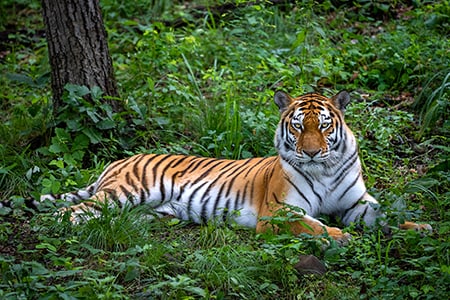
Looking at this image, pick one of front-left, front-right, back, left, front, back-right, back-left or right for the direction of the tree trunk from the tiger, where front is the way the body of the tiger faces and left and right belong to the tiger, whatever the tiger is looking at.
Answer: back

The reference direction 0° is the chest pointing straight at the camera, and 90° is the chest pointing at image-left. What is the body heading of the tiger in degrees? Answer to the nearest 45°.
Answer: approximately 315°
